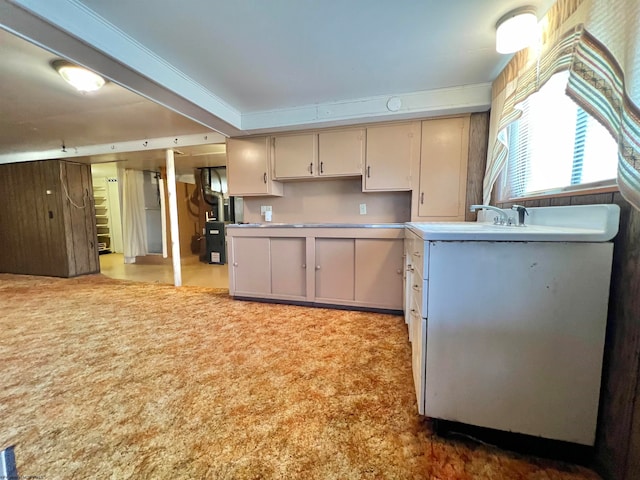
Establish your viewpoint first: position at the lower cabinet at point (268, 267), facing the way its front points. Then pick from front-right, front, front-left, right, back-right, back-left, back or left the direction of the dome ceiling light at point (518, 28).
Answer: front-left

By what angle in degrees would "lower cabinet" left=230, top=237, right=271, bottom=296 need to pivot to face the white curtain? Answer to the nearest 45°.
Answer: approximately 135° to its right

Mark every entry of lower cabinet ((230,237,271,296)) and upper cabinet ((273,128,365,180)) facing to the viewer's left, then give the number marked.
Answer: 0

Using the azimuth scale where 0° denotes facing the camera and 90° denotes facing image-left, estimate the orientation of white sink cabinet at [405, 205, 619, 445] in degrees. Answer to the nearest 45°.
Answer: approximately 90°

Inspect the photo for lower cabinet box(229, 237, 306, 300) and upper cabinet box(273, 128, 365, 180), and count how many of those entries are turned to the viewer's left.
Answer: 0

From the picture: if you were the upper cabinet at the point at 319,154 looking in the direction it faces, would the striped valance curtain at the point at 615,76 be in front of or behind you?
in front

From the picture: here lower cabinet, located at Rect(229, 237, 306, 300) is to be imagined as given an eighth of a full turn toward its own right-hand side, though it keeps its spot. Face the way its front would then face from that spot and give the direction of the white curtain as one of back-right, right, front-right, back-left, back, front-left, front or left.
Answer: right
